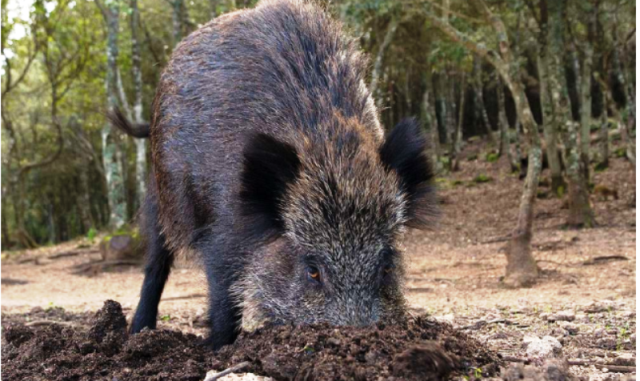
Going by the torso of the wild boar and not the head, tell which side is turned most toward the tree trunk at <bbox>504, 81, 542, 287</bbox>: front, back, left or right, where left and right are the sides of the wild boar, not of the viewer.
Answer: left

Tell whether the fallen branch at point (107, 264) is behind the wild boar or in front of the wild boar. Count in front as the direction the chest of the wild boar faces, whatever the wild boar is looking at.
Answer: behind

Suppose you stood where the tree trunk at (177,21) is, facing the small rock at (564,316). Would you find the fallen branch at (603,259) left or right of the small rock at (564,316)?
left

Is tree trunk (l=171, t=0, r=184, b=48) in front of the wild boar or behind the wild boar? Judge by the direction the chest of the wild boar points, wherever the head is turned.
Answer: behind

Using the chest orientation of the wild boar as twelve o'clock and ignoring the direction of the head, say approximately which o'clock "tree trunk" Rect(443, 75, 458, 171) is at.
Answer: The tree trunk is roughly at 8 o'clock from the wild boar.

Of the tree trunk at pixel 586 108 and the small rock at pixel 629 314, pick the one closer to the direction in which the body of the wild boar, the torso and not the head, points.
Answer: the small rock

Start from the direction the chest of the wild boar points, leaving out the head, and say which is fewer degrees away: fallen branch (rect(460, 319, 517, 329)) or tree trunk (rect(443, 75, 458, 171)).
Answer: the fallen branch

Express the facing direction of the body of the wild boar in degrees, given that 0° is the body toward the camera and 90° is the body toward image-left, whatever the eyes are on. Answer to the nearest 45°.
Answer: approximately 315°
